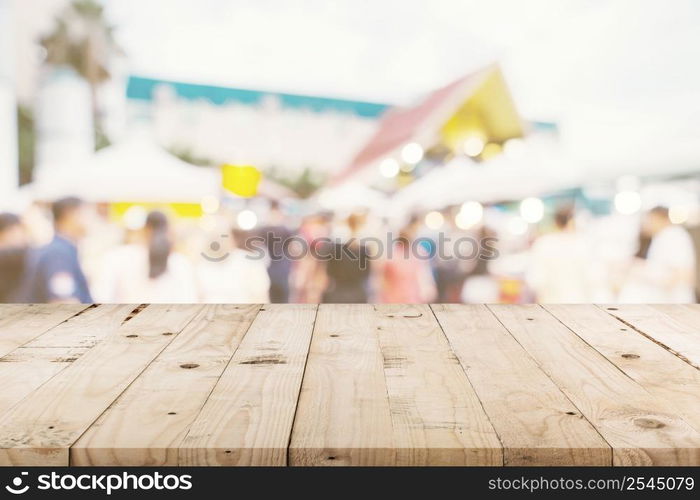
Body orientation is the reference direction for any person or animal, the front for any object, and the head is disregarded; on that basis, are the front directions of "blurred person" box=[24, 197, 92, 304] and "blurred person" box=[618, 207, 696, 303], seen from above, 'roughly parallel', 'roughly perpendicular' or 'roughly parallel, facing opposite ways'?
roughly perpendicular

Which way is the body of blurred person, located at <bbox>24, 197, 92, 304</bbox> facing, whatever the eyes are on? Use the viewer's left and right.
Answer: facing away from the viewer and to the right of the viewer
